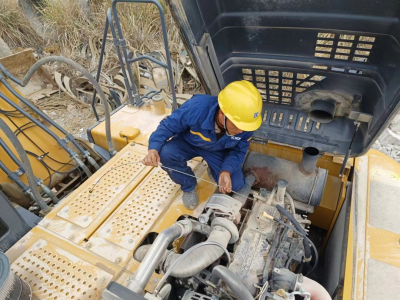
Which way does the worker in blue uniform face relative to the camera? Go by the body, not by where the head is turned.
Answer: toward the camera
